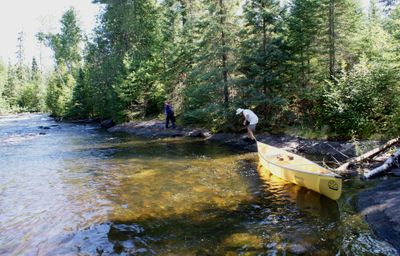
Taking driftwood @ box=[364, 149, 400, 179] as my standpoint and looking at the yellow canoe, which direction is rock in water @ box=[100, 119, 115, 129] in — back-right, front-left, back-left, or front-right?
front-right

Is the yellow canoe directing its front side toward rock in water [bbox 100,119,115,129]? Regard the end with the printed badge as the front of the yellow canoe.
no

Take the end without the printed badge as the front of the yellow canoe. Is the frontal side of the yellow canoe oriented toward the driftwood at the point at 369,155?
no
